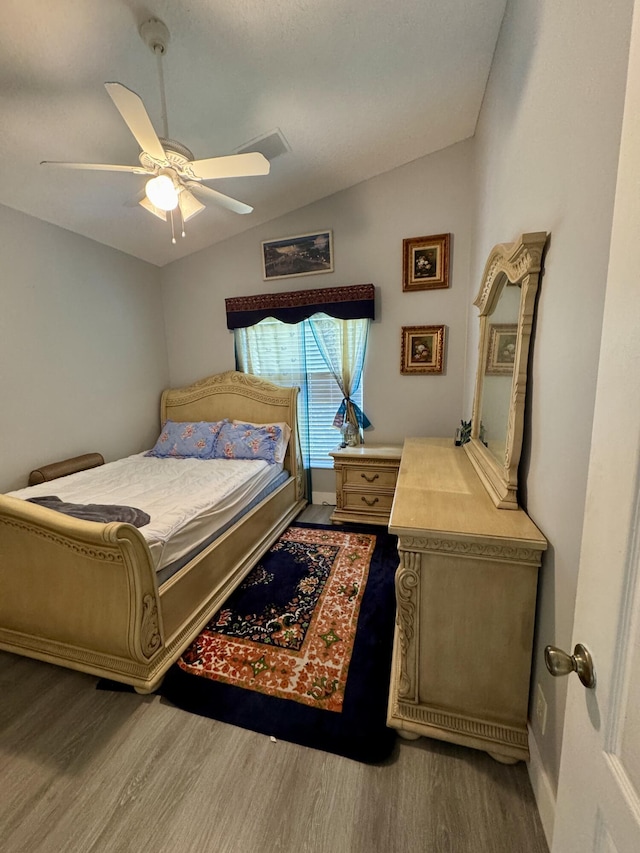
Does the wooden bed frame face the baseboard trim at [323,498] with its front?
no

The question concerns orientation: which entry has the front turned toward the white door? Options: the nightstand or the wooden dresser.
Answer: the nightstand

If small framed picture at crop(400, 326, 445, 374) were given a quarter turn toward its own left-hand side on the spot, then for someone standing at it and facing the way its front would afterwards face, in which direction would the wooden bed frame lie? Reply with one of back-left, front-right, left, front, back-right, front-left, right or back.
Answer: back-right

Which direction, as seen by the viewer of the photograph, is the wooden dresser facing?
facing to the left of the viewer

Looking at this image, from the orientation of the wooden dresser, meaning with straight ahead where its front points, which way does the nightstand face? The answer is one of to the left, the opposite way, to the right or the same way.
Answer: to the left

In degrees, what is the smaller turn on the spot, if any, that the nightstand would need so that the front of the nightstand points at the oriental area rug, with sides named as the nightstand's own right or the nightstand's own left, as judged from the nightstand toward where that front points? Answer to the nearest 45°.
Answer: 0° — it already faces it

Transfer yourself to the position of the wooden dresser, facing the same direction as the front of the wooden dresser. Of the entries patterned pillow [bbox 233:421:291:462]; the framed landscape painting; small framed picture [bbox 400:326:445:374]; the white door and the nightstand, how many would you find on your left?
1

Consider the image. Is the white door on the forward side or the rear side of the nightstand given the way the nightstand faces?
on the forward side

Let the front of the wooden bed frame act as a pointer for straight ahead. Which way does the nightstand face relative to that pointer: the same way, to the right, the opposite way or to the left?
the same way

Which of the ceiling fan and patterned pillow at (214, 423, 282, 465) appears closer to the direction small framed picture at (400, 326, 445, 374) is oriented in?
the ceiling fan

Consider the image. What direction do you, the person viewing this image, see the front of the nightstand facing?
facing the viewer

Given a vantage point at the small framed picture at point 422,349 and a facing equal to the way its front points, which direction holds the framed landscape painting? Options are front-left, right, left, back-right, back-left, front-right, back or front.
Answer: right

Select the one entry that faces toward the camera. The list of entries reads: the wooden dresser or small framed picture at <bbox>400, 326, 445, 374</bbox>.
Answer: the small framed picture

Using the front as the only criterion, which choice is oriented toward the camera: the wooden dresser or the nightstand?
the nightstand

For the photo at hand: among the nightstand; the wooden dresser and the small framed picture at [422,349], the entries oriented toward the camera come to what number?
2

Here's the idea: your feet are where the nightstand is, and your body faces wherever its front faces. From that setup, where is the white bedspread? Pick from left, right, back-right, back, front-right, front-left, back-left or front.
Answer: front-right
